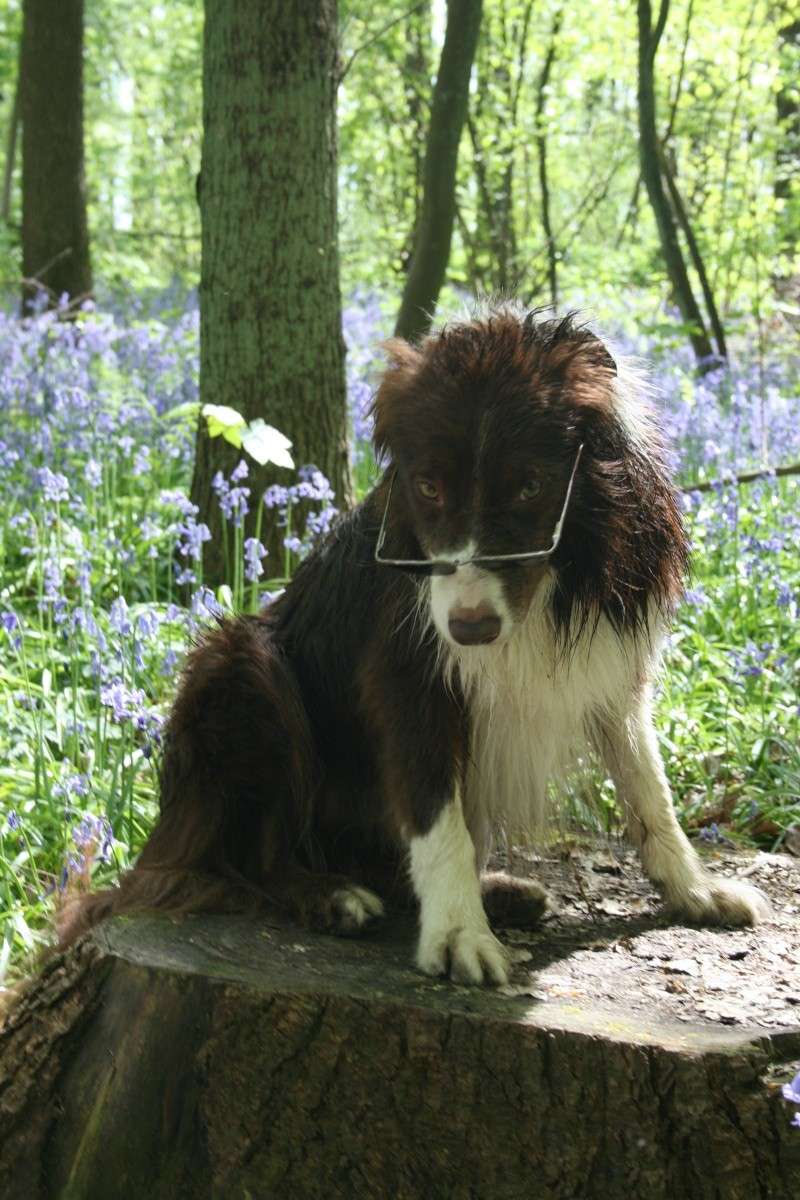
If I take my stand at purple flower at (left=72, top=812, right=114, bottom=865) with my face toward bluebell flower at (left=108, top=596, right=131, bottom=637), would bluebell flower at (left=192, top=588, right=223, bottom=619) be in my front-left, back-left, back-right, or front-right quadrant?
front-right

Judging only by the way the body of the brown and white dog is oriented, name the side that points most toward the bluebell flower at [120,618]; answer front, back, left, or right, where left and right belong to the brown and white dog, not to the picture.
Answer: back

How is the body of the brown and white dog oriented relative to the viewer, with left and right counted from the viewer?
facing the viewer and to the right of the viewer

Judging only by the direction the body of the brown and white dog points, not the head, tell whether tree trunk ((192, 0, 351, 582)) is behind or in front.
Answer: behind

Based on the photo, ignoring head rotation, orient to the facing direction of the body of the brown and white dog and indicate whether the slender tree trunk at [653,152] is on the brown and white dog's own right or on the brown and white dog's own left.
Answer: on the brown and white dog's own left

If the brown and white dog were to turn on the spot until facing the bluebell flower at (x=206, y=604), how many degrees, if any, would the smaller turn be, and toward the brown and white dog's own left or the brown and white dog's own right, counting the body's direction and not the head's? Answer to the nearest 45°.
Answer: approximately 180°

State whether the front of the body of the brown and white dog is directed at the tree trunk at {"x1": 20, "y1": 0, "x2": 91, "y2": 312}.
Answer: no

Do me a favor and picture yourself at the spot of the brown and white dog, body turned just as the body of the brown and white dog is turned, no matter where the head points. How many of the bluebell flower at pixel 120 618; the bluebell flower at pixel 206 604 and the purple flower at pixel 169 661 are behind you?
3

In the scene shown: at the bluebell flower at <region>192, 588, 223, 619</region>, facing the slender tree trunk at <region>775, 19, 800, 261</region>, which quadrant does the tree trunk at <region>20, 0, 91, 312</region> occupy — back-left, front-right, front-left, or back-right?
front-left

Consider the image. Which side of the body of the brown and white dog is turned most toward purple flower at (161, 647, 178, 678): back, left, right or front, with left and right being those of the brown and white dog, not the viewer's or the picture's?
back

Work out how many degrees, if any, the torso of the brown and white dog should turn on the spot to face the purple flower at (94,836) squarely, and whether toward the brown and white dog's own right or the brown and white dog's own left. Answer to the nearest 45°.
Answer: approximately 180°

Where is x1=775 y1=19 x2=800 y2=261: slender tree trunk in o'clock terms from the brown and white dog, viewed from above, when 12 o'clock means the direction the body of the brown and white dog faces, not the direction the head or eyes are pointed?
The slender tree trunk is roughly at 8 o'clock from the brown and white dog.

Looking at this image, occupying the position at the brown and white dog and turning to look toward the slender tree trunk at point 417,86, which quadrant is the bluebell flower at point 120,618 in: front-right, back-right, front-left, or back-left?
front-left

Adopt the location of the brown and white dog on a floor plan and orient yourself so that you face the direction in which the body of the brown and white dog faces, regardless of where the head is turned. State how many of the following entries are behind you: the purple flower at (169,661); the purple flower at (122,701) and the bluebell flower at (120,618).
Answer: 3

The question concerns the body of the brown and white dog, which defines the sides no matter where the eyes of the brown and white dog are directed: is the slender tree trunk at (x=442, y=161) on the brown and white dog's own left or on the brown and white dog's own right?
on the brown and white dog's own left

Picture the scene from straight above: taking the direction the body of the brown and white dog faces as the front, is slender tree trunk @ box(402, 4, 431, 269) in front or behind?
behind
